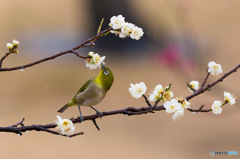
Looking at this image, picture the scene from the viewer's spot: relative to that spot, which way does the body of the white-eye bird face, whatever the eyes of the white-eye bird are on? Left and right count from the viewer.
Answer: facing to the right of the viewer
